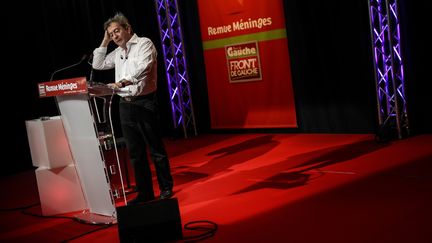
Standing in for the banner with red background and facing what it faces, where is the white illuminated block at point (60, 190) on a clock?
The white illuminated block is roughly at 1 o'clock from the banner with red background.

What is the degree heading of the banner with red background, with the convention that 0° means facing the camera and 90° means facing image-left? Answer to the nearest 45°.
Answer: approximately 0°

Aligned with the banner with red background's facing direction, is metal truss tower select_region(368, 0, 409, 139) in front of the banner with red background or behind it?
in front

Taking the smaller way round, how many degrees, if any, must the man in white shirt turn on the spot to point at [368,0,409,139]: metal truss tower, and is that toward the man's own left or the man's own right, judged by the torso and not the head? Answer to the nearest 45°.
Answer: approximately 135° to the man's own left

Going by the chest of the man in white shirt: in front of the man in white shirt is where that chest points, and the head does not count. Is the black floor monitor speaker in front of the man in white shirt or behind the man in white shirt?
in front

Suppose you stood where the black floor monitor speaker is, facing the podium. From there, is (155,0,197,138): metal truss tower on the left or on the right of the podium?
right

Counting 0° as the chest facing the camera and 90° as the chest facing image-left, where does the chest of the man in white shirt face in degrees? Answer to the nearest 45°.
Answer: approximately 45°

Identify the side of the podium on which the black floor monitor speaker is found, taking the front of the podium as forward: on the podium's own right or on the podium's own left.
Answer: on the podium's own left

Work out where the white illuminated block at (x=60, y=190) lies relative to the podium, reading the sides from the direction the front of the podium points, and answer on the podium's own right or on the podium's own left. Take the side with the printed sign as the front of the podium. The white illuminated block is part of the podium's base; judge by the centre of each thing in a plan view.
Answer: on the podium's own right

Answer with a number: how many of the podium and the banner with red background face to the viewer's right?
0

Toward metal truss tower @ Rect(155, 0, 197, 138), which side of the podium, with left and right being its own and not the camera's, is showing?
back

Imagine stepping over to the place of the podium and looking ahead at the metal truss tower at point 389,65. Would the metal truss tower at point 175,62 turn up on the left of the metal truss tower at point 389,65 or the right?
left
